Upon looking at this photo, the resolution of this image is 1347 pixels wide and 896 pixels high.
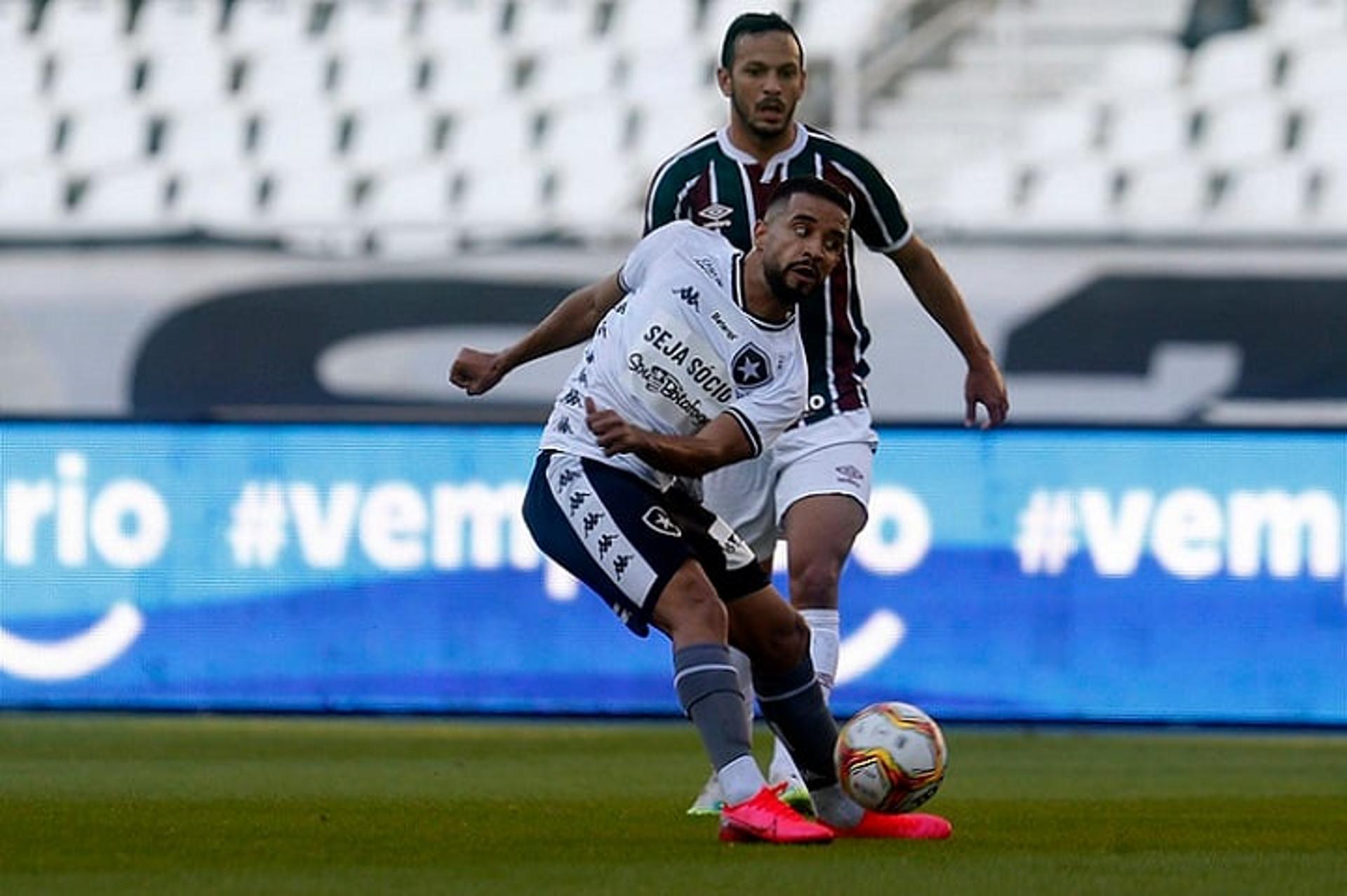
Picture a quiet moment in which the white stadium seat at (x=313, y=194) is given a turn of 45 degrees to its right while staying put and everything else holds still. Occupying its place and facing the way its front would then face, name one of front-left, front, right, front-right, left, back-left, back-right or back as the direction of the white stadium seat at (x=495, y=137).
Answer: back-left

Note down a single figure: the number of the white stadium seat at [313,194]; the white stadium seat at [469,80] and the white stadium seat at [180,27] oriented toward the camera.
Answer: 3

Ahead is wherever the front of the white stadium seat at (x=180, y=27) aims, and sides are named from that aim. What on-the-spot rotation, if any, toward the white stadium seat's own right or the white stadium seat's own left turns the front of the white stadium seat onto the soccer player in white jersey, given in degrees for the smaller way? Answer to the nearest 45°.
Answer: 0° — it already faces them

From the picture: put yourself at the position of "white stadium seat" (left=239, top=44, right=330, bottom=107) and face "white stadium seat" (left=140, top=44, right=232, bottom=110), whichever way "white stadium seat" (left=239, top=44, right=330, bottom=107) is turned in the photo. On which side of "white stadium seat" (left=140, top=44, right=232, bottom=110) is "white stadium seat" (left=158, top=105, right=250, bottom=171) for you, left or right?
left

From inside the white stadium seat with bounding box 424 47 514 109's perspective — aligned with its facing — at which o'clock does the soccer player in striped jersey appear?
The soccer player in striped jersey is roughly at 12 o'clock from the white stadium seat.

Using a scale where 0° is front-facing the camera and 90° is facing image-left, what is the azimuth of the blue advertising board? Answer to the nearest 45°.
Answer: approximately 0°

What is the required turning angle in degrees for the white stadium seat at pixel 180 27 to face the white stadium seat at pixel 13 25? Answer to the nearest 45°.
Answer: approximately 135° to its right

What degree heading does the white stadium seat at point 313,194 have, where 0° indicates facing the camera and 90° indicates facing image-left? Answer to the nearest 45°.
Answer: approximately 0°

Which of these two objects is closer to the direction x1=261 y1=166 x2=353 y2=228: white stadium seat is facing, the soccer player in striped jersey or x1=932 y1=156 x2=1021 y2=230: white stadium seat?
the soccer player in striped jersey

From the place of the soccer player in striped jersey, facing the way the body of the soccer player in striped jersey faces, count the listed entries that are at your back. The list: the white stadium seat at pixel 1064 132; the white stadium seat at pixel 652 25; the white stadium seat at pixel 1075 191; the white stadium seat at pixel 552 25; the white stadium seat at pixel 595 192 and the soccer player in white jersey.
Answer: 5
